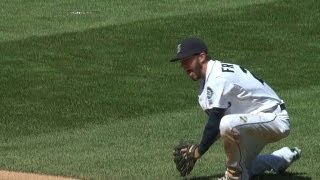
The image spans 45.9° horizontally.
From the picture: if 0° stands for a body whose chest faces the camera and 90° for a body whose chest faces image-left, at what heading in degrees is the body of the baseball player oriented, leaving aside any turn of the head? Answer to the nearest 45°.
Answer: approximately 90°
